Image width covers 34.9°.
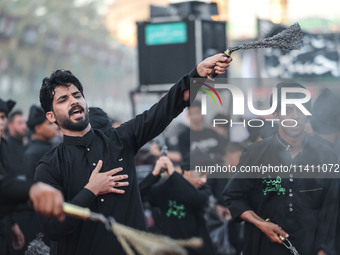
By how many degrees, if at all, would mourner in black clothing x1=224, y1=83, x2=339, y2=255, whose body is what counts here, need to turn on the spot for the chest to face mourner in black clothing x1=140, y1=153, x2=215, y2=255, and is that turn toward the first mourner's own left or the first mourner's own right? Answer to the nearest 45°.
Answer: approximately 135° to the first mourner's own right

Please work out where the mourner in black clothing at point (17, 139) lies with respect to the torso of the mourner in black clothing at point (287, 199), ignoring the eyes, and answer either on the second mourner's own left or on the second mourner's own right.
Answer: on the second mourner's own right

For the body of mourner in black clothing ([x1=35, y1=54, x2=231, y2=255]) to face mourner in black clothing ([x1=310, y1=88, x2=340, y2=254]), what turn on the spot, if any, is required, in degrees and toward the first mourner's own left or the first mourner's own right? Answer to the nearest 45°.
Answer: approximately 90° to the first mourner's own left

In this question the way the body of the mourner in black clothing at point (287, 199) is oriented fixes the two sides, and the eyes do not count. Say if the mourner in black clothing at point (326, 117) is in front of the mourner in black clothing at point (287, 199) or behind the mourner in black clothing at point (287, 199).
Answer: behind

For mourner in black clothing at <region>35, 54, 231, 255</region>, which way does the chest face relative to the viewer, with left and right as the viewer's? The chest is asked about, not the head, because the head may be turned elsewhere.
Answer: facing the viewer and to the right of the viewer

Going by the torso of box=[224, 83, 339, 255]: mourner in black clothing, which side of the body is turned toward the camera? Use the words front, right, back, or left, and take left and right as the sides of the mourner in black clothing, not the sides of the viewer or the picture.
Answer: front

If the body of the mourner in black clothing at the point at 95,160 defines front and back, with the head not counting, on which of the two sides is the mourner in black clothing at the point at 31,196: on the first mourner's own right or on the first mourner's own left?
on the first mourner's own right

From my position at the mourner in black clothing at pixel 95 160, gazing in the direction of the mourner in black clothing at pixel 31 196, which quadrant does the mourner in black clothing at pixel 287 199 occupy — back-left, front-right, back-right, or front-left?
back-left
